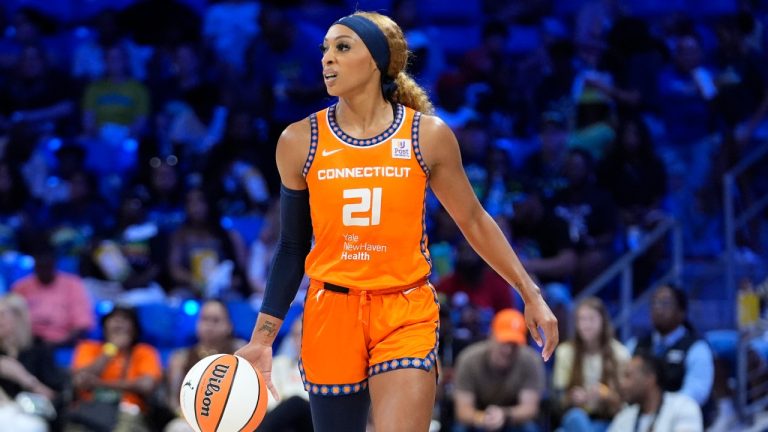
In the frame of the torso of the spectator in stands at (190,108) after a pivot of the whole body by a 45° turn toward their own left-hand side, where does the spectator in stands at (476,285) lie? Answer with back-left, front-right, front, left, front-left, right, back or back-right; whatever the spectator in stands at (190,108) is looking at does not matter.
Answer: front

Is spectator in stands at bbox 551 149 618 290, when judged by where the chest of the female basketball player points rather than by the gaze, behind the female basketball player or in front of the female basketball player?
behind

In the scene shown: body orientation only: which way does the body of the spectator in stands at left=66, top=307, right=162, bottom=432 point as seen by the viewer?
toward the camera

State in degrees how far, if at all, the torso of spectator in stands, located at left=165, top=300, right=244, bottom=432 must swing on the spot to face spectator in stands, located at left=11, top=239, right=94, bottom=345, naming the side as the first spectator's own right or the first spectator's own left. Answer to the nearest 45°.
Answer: approximately 135° to the first spectator's own right

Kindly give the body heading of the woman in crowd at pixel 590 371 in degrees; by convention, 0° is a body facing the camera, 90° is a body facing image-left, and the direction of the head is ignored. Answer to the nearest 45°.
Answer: approximately 0°

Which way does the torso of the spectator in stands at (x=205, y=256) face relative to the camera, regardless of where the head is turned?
toward the camera

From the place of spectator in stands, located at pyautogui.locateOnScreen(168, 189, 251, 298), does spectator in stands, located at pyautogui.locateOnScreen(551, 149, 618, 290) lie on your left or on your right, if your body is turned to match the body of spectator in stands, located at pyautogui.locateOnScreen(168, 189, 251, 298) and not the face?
on your left

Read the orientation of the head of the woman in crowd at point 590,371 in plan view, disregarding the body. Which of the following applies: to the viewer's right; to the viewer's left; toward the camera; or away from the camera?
toward the camera

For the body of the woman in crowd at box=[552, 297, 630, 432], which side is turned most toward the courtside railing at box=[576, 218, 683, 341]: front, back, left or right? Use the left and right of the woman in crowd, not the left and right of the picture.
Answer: back

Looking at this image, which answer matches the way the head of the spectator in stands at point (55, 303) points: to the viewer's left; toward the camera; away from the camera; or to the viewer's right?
toward the camera

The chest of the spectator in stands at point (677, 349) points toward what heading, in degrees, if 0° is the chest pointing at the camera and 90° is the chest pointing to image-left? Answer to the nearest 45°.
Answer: approximately 45°

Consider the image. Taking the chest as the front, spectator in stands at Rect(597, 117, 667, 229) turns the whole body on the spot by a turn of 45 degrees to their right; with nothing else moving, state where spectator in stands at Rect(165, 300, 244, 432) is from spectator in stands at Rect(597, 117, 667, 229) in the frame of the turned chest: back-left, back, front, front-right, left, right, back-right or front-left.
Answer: front

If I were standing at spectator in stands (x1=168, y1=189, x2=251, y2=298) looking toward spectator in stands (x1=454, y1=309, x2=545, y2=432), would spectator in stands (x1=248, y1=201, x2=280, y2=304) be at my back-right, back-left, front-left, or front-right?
front-left

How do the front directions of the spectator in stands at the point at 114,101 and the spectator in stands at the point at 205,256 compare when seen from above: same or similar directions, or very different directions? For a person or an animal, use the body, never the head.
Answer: same or similar directions

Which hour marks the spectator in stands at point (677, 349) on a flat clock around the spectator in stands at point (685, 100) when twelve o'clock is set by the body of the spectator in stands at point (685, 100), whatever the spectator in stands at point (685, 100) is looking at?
the spectator in stands at point (677, 349) is roughly at 12 o'clock from the spectator in stands at point (685, 100).

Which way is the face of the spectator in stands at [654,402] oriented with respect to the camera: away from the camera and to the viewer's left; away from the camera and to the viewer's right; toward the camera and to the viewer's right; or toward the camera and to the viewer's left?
toward the camera and to the viewer's left
